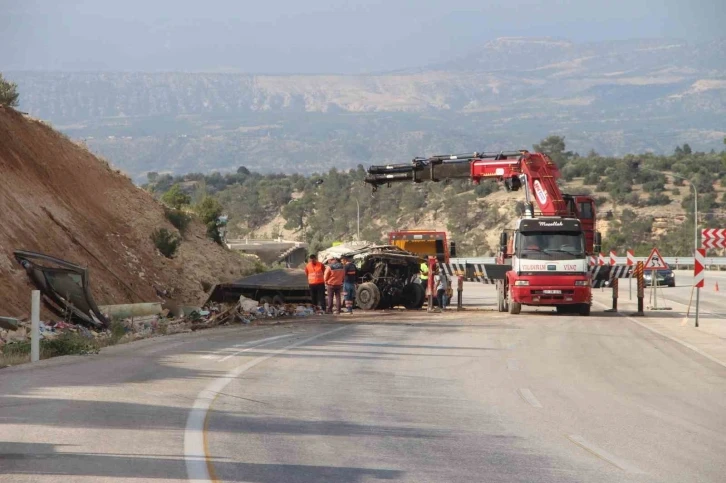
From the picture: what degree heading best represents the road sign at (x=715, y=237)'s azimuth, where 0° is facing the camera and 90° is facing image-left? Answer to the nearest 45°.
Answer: approximately 0°

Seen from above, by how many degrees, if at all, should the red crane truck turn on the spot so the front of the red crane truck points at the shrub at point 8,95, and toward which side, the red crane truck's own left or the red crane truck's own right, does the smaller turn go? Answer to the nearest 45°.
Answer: approximately 90° to the red crane truck's own right

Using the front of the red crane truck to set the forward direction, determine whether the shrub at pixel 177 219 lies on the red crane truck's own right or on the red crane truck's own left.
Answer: on the red crane truck's own right

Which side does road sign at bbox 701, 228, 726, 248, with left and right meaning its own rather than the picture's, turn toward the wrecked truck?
right

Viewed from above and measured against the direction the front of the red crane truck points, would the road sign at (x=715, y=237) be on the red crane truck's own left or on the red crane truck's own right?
on the red crane truck's own left

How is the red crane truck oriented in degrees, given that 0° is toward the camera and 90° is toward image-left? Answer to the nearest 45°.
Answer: approximately 0°

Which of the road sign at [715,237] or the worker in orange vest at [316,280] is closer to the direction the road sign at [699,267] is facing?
the worker in orange vest

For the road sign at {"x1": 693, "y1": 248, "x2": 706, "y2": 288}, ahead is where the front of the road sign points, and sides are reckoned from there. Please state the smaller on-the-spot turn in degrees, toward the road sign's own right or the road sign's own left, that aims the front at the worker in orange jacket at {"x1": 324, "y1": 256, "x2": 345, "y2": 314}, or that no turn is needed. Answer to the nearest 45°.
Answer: approximately 90° to the road sign's own right

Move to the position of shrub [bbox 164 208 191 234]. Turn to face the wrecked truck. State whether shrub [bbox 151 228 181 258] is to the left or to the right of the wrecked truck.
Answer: right
